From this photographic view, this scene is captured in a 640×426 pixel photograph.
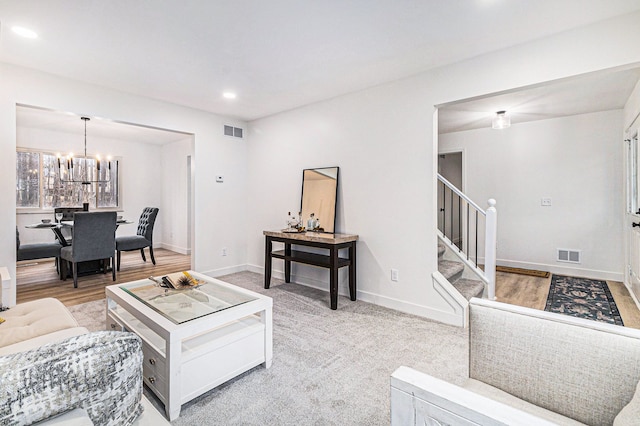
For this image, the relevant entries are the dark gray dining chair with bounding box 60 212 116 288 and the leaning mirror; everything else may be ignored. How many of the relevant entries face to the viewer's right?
0

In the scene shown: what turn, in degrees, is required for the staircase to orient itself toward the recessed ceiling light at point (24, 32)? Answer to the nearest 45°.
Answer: approximately 90° to its right

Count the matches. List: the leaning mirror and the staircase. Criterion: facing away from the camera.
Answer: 0

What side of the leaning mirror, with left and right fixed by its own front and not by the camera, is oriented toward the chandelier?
right

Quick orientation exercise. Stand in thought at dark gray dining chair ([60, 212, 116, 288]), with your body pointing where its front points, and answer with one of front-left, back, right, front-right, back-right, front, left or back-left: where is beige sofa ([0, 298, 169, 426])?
back-left

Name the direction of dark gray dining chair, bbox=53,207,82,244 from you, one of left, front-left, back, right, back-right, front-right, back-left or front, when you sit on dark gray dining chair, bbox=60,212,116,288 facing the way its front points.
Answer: front-right

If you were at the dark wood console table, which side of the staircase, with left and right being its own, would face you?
back

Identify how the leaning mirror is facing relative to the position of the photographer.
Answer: facing the viewer and to the left of the viewer

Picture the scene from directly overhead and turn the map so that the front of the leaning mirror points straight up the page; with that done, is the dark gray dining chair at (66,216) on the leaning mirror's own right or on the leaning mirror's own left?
on the leaning mirror's own right

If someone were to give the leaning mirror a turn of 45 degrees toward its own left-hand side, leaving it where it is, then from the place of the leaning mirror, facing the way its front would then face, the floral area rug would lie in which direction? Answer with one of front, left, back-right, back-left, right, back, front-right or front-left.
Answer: left

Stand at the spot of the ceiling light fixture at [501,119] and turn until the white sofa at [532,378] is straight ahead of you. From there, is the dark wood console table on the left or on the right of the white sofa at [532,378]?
right

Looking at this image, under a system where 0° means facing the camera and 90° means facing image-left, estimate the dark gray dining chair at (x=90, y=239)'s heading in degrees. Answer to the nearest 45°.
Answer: approximately 135°

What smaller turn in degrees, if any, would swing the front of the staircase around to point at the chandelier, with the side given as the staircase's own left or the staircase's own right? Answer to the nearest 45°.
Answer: approximately 135° to the staircase's own right
